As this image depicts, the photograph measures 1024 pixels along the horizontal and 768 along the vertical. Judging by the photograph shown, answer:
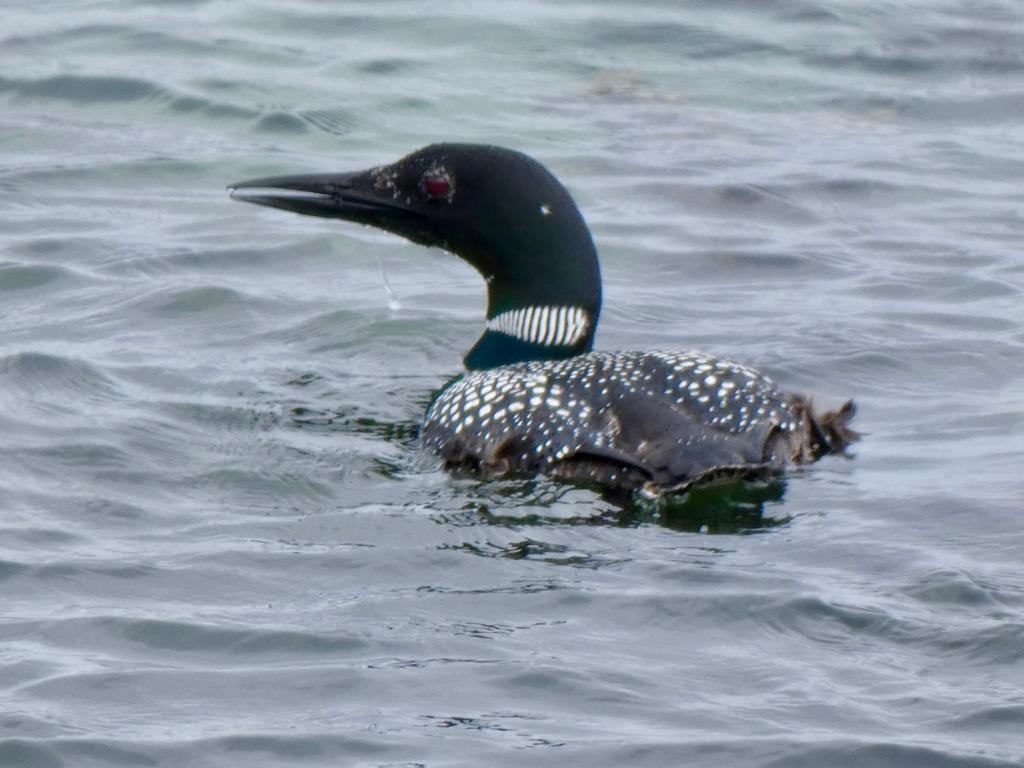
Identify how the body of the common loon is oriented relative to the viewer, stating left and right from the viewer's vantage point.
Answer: facing to the left of the viewer
